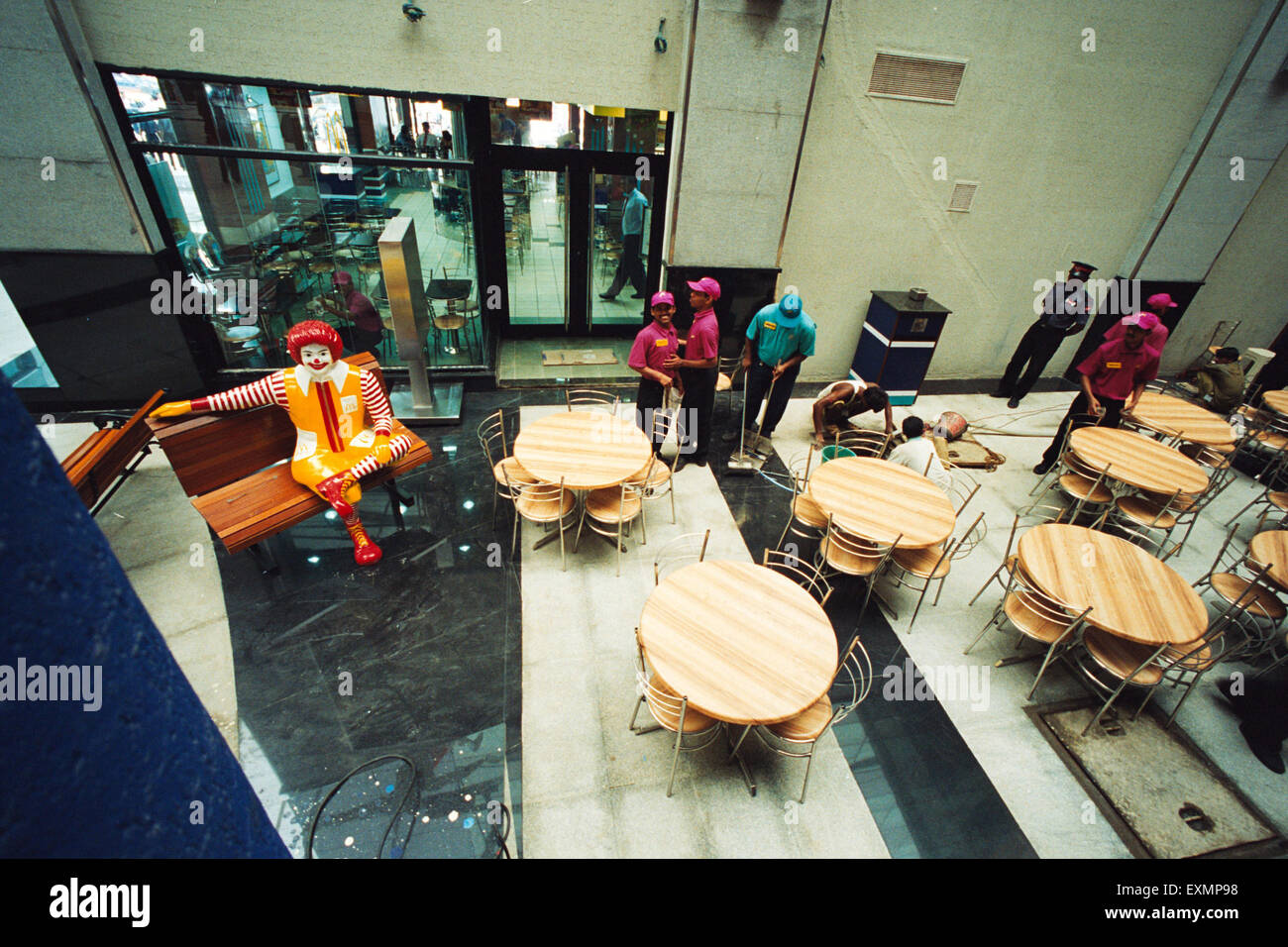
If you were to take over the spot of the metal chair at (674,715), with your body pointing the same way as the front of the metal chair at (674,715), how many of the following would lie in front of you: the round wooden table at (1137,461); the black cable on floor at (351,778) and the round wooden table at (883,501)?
2

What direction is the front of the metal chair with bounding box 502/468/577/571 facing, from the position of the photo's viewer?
facing away from the viewer and to the right of the viewer

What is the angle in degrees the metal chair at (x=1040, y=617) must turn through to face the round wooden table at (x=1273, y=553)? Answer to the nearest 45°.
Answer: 0° — it already faces it

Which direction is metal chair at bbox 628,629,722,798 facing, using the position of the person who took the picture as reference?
facing away from the viewer and to the right of the viewer

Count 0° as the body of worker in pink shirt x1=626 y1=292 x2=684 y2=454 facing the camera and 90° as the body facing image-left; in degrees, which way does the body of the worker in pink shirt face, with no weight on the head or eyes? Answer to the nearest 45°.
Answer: approximately 315°

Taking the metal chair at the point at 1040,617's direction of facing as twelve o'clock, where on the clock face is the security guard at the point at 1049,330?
The security guard is roughly at 10 o'clock from the metal chair.

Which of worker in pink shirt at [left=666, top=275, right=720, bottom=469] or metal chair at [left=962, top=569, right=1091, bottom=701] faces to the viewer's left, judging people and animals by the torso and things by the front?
the worker in pink shirt
